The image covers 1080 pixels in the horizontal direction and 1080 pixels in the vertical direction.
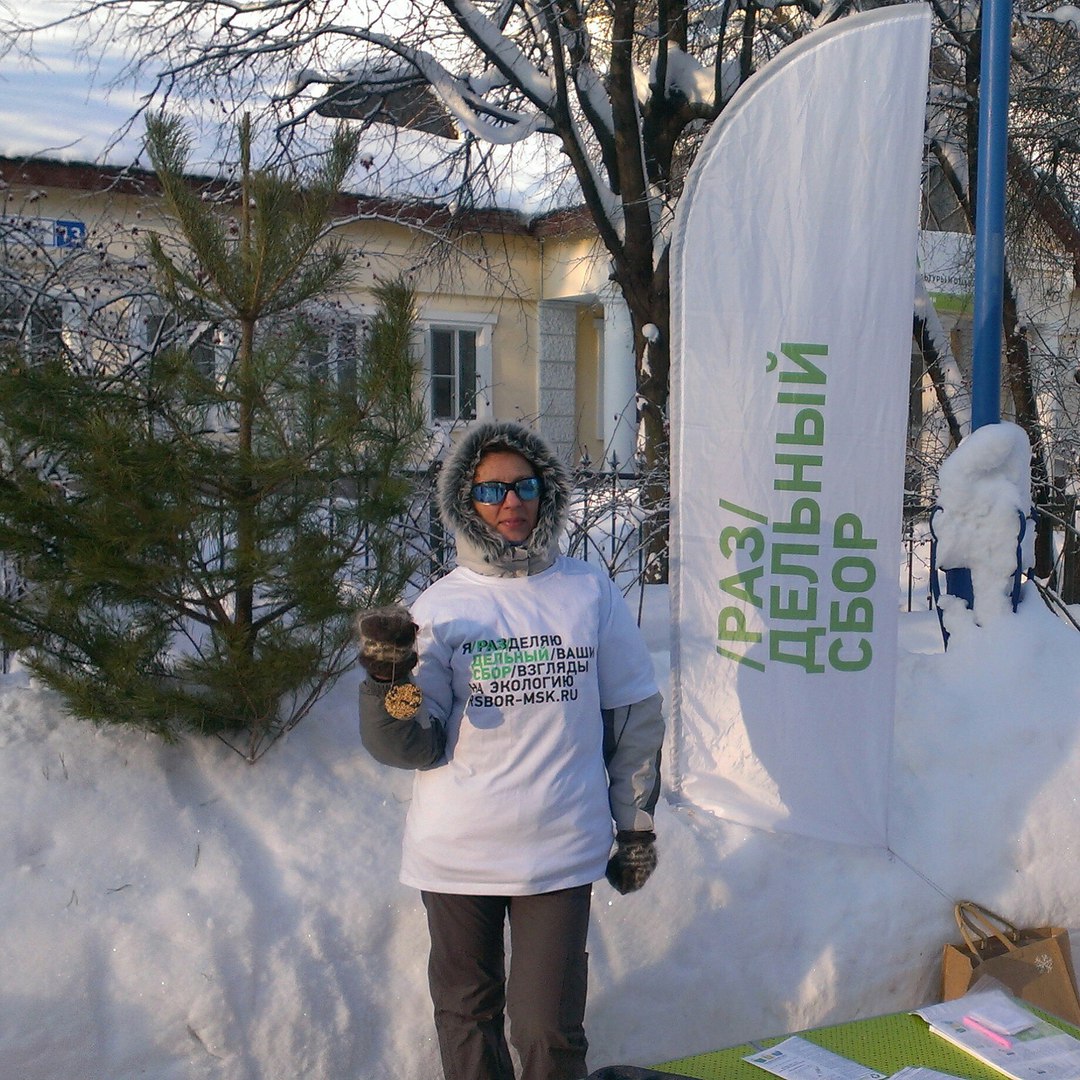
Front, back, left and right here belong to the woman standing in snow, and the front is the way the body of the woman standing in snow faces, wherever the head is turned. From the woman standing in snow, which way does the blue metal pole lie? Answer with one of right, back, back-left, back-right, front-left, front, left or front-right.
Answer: back-left

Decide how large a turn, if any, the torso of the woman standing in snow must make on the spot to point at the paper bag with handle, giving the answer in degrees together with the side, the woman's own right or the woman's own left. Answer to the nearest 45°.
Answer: approximately 135° to the woman's own left

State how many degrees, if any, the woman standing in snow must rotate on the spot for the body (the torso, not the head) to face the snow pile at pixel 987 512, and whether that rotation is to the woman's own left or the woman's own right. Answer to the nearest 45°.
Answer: approximately 135° to the woman's own left

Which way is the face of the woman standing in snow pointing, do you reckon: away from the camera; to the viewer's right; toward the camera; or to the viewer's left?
toward the camera

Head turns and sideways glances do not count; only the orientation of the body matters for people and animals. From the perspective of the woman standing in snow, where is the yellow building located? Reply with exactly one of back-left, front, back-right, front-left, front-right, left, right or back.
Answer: back

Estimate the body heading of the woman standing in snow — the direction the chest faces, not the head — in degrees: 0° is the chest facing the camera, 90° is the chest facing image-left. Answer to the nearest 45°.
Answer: approximately 0°

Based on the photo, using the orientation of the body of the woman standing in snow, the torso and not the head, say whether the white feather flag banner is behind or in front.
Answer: behind
